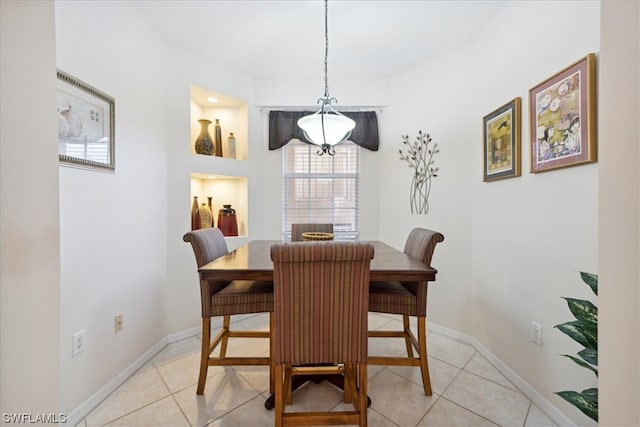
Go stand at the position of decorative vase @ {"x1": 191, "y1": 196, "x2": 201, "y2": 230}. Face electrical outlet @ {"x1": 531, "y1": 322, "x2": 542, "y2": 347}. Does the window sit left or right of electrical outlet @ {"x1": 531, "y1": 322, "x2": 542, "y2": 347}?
left

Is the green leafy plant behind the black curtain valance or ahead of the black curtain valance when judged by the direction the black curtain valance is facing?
ahead

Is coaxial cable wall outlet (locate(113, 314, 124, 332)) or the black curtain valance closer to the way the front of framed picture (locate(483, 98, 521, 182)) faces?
the coaxial cable wall outlet

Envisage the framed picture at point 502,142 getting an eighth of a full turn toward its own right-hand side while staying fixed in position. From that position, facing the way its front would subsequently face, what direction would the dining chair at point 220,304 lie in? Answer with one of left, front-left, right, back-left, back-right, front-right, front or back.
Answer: front-left

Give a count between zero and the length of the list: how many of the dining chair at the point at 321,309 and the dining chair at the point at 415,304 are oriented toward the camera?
0

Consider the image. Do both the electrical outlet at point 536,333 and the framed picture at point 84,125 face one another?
yes

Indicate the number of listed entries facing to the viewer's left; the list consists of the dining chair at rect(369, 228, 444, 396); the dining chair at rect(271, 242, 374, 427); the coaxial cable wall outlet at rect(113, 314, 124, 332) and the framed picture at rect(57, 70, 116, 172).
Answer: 1

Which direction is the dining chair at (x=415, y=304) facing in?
to the viewer's left

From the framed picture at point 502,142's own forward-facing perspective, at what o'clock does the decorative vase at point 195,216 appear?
The decorative vase is roughly at 1 o'clock from the framed picture.

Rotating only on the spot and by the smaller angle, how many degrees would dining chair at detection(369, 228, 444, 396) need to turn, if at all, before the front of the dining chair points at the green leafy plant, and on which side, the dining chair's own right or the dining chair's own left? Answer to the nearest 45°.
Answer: approximately 135° to the dining chair's own left

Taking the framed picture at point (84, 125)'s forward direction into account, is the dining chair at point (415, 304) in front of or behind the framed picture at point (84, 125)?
in front

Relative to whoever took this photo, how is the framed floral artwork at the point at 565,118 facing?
facing the viewer and to the left of the viewer

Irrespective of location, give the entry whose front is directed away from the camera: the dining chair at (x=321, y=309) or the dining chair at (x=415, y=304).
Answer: the dining chair at (x=321, y=309)

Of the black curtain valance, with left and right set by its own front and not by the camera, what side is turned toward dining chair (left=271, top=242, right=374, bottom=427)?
front

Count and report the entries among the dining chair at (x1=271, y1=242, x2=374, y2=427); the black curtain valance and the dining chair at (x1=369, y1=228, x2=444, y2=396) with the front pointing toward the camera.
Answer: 1

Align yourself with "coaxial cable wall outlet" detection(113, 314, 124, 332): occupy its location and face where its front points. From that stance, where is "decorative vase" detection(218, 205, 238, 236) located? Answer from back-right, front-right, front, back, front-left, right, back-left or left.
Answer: left

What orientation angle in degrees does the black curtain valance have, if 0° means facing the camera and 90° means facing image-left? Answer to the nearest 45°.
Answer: approximately 0°

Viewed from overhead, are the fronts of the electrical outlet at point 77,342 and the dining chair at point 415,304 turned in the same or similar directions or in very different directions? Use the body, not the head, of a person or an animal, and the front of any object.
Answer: very different directions

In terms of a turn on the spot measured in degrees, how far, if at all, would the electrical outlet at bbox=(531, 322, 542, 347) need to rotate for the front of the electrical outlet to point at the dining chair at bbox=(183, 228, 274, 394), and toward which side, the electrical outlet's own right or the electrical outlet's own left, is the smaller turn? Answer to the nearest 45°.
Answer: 0° — it already faces it
